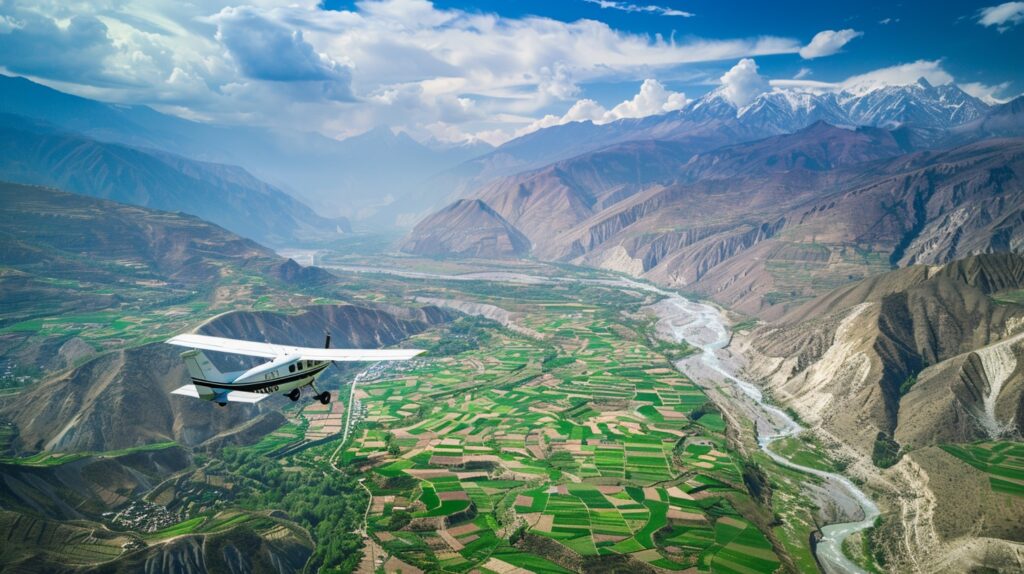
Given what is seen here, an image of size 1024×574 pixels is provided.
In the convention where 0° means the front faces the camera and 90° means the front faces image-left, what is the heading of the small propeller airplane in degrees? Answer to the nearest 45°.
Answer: approximately 225°
